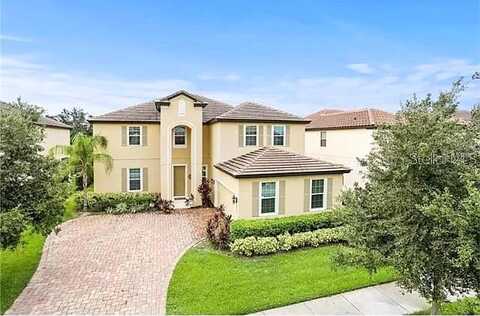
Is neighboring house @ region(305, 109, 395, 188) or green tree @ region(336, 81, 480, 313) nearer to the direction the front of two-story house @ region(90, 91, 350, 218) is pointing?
the green tree

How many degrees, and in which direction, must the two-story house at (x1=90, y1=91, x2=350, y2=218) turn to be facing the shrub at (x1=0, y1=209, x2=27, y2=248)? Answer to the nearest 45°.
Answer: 0° — it already faces it

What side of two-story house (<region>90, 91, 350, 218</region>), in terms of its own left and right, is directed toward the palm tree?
right

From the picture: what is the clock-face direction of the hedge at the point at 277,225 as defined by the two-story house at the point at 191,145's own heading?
The hedge is roughly at 11 o'clock from the two-story house.

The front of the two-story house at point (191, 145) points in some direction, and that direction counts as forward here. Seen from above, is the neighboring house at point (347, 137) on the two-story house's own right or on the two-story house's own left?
on the two-story house's own left

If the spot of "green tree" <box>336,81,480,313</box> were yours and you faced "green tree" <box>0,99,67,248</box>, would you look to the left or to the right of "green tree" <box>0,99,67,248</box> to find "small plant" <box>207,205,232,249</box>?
right

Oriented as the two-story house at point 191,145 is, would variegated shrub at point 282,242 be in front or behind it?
in front

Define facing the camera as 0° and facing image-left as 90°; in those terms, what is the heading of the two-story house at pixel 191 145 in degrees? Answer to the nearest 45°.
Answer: approximately 0°

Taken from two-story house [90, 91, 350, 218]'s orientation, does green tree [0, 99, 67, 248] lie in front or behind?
in front
